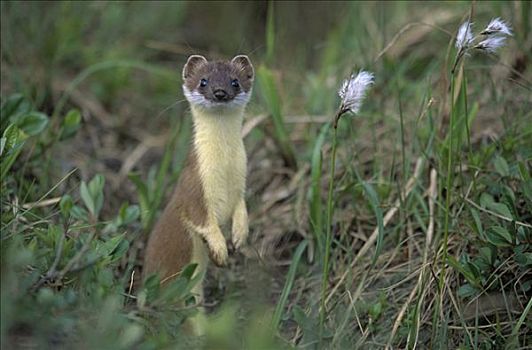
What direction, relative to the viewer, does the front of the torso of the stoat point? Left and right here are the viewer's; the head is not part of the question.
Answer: facing the viewer and to the right of the viewer

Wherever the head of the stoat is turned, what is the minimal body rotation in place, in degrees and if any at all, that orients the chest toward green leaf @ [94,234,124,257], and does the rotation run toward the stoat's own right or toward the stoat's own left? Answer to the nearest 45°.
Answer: approximately 90° to the stoat's own right

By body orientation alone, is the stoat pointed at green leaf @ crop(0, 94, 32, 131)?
no

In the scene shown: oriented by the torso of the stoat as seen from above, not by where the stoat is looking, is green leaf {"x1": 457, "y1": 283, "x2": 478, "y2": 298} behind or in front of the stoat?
in front

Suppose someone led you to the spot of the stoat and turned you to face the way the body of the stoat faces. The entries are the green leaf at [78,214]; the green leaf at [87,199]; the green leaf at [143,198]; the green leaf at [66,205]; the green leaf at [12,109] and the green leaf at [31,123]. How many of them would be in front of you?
0

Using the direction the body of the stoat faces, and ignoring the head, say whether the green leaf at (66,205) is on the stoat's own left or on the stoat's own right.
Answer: on the stoat's own right

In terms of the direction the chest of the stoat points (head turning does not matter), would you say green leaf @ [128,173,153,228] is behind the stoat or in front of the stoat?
behind

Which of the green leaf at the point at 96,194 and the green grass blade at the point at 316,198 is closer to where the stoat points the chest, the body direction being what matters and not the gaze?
the green grass blade

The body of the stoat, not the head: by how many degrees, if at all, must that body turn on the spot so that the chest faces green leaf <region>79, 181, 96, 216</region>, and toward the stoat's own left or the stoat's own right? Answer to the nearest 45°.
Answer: approximately 135° to the stoat's own right

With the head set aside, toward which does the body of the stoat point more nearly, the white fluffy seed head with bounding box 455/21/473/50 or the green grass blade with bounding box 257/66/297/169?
the white fluffy seed head

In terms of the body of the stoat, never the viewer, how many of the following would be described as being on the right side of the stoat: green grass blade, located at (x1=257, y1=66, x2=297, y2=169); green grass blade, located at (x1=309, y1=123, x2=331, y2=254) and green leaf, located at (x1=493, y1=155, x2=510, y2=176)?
0
